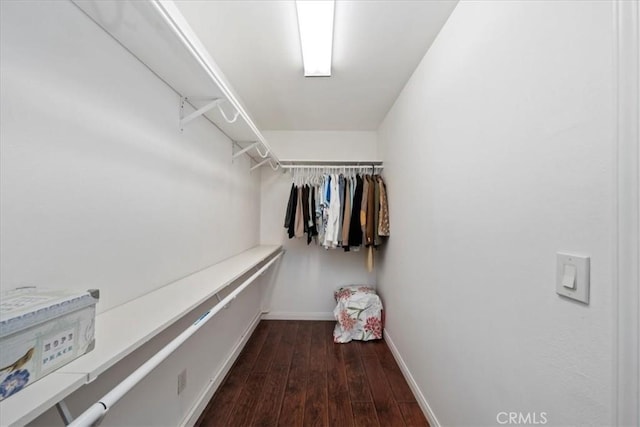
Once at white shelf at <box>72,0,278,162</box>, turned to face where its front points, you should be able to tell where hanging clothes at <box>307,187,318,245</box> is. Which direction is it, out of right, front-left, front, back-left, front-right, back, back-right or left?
front-left

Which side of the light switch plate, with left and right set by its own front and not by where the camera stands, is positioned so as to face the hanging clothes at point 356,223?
right

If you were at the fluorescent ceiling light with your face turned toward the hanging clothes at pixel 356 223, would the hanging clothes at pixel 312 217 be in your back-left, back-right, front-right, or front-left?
front-left

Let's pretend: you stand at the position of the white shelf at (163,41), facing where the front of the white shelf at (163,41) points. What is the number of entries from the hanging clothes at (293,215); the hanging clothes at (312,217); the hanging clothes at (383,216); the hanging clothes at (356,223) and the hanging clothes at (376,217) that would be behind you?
0

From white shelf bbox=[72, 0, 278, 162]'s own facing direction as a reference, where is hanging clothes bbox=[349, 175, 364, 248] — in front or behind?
in front

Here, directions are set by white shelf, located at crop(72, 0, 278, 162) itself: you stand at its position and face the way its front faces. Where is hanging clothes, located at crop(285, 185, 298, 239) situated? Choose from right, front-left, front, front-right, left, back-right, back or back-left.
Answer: front-left

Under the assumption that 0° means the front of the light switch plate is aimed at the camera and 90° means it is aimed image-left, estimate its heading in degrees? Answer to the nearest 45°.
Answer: approximately 45°

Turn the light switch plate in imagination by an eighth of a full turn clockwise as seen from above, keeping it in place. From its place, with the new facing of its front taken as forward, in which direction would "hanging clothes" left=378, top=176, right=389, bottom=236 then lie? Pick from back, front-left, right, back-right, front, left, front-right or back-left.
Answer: front-right

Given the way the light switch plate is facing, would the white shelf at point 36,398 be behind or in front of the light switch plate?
in front

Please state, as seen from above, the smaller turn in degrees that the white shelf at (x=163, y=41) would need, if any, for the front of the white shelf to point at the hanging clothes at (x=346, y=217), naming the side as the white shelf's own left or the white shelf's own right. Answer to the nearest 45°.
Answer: approximately 45° to the white shelf's own left

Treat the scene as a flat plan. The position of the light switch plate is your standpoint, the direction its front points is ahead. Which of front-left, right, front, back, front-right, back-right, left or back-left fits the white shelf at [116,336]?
front

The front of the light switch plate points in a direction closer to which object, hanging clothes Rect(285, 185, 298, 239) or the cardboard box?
the cardboard box

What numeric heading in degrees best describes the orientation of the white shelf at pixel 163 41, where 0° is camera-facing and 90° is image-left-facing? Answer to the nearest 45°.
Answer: approximately 270°

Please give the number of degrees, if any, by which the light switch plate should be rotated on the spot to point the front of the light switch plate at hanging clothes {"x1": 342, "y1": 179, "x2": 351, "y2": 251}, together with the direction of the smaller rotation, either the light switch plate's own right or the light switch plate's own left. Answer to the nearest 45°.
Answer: approximately 90° to the light switch plate's own right

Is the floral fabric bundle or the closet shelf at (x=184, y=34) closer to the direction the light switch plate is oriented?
the closet shelf

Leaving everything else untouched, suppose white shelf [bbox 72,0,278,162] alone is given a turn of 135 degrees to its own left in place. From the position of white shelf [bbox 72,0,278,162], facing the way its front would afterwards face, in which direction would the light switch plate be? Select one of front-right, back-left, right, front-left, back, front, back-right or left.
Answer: back

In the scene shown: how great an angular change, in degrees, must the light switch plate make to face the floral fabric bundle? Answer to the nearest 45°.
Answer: approximately 90° to its right
